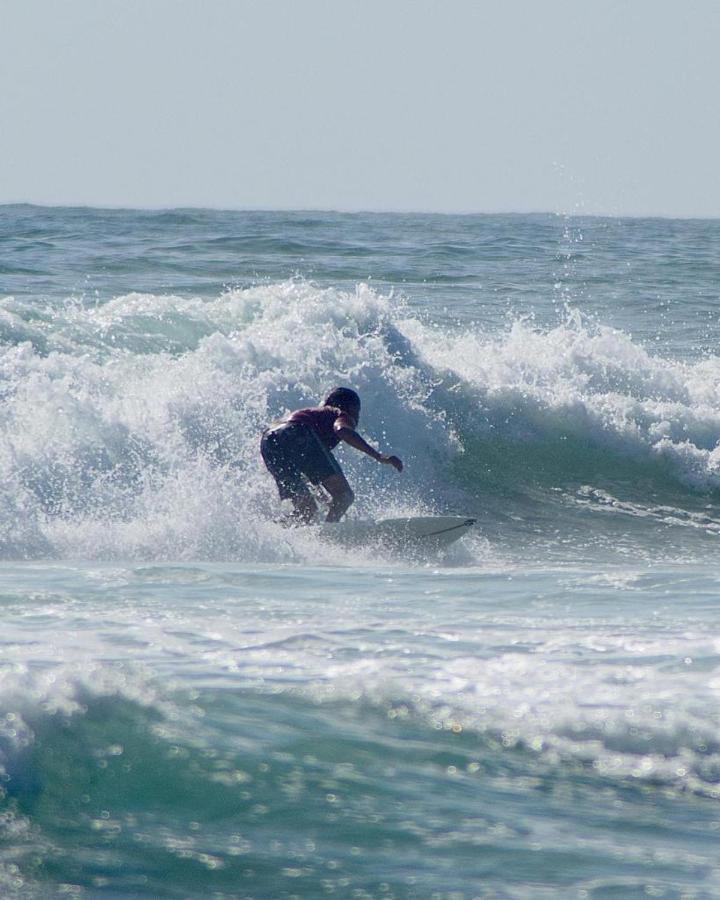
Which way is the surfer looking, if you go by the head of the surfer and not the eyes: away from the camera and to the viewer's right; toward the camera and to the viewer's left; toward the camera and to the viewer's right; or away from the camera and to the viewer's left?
away from the camera and to the viewer's right

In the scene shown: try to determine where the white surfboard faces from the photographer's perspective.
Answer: facing to the right of the viewer
